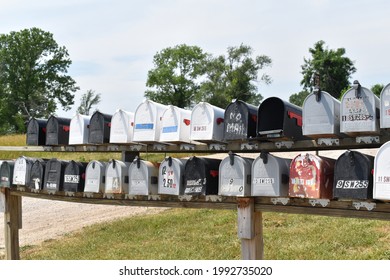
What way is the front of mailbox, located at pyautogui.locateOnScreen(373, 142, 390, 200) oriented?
toward the camera

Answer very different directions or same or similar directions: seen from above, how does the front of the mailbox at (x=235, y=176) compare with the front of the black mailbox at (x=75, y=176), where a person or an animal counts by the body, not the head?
same or similar directions

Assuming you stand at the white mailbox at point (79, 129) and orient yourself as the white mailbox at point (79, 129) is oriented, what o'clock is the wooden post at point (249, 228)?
The wooden post is roughly at 9 o'clock from the white mailbox.

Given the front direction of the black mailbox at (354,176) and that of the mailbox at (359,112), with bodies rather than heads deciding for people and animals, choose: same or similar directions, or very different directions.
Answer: same or similar directions

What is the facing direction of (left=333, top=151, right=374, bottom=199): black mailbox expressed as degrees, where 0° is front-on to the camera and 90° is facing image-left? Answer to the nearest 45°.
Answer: approximately 0°

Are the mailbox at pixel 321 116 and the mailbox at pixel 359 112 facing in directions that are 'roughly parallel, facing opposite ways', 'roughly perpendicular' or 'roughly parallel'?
roughly parallel

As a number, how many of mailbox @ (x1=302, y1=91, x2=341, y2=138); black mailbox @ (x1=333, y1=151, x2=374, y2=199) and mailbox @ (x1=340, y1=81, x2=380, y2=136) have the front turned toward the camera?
3

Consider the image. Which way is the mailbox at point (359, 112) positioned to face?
toward the camera

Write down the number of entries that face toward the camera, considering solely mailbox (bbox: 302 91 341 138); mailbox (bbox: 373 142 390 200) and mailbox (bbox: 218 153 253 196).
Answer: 3

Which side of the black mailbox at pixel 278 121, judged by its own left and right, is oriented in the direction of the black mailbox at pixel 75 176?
right

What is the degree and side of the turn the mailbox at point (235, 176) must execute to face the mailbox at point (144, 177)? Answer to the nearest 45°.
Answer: approximately 135° to its right

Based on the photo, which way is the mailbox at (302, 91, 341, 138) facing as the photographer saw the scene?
facing the viewer

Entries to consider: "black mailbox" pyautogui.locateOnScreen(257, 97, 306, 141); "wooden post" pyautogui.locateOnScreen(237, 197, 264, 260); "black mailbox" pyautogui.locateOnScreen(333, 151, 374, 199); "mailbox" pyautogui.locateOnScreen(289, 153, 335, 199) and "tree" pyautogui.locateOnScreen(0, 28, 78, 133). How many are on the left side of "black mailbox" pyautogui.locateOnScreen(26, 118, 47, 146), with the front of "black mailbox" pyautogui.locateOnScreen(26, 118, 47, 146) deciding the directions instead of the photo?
4
